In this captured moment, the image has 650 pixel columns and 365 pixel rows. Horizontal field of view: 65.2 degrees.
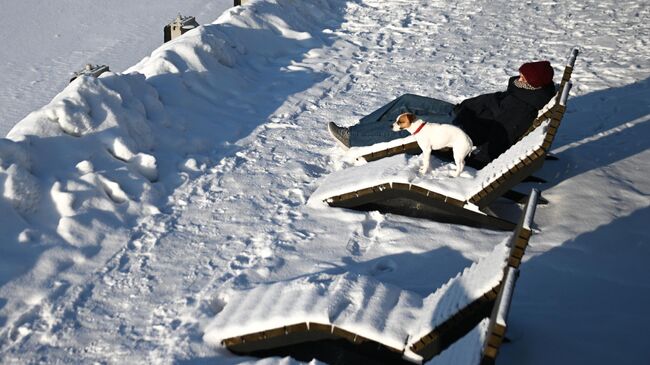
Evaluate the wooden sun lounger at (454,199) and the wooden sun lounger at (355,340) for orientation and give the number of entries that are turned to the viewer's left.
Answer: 2

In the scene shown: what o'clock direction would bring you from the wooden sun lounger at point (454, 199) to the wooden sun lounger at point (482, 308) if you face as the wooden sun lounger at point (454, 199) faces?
the wooden sun lounger at point (482, 308) is roughly at 9 o'clock from the wooden sun lounger at point (454, 199).

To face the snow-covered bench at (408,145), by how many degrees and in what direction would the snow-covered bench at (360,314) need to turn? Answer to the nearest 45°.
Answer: approximately 90° to its right

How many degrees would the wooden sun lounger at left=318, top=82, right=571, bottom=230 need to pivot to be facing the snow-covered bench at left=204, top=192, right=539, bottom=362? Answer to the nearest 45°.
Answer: approximately 90° to its left

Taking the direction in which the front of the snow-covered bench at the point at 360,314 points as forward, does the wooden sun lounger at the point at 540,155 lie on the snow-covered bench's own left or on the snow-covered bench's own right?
on the snow-covered bench's own right

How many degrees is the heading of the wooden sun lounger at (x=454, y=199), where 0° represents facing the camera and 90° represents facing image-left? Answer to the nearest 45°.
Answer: approximately 90°

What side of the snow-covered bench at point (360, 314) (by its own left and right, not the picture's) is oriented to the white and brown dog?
right

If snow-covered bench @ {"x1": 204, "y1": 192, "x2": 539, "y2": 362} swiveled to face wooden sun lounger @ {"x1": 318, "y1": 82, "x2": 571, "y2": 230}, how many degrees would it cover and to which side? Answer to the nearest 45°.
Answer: approximately 135° to its right

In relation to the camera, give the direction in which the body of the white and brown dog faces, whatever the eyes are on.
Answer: to the viewer's left

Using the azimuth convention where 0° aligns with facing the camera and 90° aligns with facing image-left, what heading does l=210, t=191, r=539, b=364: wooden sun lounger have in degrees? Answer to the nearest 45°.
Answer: approximately 90°

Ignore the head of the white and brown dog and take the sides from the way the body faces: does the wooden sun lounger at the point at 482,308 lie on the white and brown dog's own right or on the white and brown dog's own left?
on the white and brown dog's own left

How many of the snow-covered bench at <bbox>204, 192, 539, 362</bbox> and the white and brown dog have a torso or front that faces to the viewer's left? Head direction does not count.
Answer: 2
